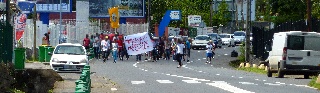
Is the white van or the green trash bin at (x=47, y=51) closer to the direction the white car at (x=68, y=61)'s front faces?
the white van

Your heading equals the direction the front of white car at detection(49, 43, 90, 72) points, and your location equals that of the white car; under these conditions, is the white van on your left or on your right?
on your left

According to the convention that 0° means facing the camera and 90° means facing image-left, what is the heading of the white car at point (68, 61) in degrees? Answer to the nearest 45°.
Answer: approximately 0°

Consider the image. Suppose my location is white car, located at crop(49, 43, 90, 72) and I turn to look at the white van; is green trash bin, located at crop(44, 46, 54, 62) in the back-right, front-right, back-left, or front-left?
back-left

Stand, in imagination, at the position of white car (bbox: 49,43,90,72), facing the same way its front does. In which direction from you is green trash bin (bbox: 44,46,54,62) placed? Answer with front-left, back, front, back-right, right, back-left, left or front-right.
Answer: back
